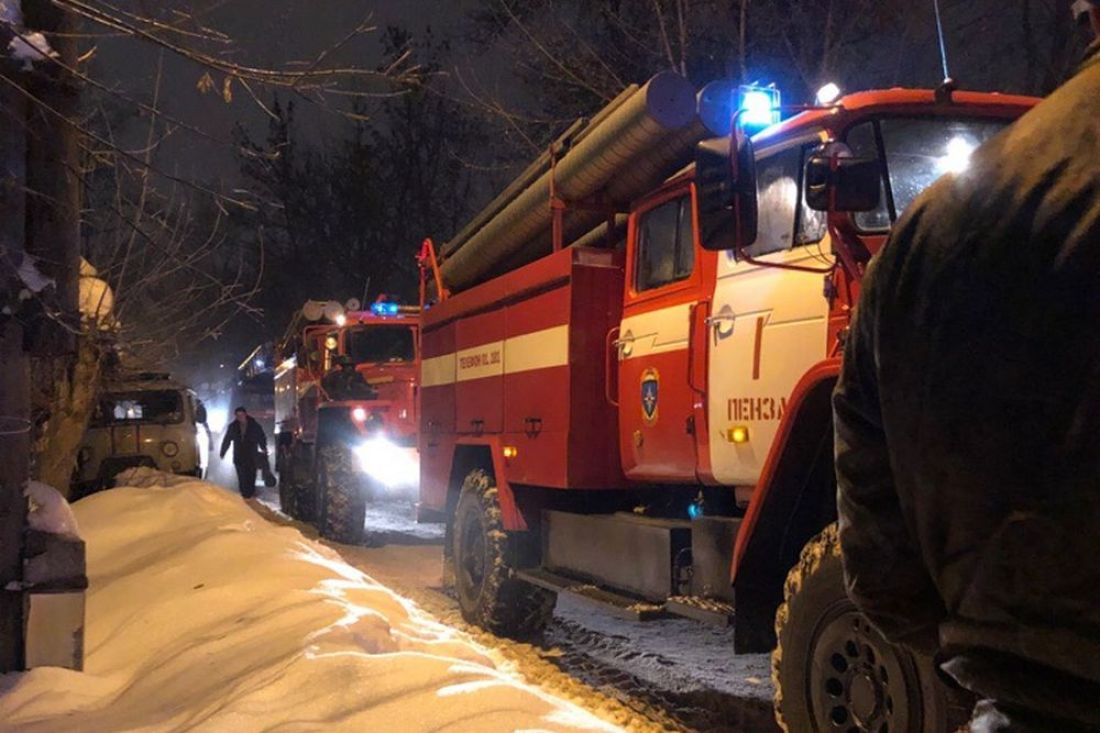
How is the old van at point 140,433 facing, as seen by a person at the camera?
facing the viewer

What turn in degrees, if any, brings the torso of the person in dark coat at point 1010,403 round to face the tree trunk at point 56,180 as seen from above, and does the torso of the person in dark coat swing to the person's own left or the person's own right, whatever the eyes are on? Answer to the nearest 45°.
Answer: approximately 45° to the person's own left

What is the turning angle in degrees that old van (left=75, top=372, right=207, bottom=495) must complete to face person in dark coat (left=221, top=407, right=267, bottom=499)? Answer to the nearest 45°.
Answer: approximately 135° to its left

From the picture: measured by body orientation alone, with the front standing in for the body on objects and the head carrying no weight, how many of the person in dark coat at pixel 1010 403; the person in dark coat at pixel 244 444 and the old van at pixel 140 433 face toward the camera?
2

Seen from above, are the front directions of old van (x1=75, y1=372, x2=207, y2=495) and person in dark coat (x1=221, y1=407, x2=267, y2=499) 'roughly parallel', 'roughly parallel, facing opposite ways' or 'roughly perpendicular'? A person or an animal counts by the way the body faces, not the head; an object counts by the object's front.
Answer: roughly parallel

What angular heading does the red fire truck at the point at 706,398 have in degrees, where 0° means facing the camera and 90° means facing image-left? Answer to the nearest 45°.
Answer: approximately 315°

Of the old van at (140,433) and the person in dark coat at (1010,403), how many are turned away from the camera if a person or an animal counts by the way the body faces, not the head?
1

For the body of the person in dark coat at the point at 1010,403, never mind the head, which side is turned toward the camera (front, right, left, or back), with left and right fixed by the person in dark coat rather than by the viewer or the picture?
back

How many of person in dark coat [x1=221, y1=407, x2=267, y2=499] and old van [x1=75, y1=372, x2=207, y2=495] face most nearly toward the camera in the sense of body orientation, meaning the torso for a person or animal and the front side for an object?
2

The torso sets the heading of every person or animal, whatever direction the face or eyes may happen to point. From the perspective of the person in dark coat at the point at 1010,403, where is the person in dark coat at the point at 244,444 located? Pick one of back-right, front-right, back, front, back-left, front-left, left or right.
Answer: front-left

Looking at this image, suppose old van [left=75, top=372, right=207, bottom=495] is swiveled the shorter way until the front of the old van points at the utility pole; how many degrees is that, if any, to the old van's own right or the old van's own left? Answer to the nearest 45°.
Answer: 0° — it already faces it

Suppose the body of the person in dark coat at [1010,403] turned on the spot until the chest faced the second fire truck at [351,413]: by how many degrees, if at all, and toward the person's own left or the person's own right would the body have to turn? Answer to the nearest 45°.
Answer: approximately 45° to the person's own left

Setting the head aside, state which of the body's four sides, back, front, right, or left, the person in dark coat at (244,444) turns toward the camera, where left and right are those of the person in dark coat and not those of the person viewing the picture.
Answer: front
